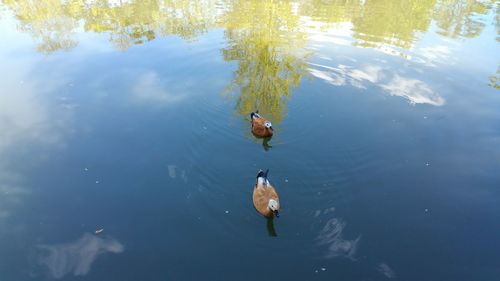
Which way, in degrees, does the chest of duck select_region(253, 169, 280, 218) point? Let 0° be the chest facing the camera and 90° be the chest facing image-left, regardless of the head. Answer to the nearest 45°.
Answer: approximately 0°

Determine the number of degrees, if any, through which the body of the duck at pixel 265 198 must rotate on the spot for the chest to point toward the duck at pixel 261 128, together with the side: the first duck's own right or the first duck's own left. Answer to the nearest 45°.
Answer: approximately 180°
